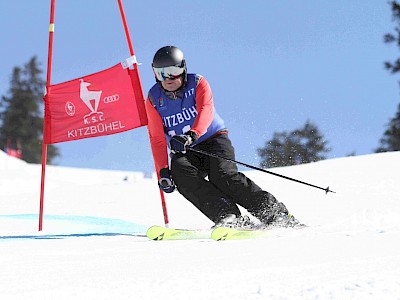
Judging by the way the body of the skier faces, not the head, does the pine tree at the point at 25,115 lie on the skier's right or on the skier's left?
on the skier's right

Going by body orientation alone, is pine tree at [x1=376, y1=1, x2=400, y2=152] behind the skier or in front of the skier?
behind

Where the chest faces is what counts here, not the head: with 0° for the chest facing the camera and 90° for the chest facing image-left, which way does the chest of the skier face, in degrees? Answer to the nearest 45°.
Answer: approximately 45°
